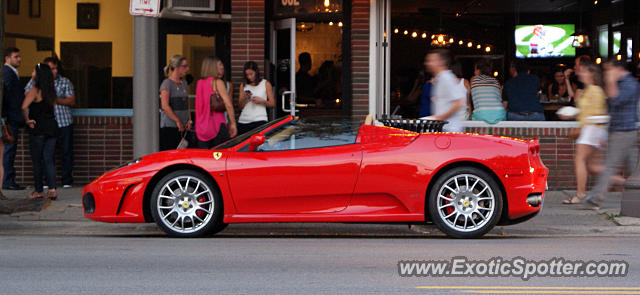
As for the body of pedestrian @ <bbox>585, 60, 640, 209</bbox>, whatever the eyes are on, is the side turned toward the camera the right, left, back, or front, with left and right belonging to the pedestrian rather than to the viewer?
left

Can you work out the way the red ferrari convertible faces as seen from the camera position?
facing to the left of the viewer

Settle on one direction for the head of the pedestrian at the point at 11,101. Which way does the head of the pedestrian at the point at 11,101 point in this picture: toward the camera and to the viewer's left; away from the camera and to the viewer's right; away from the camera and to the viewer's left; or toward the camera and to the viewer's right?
toward the camera and to the viewer's right

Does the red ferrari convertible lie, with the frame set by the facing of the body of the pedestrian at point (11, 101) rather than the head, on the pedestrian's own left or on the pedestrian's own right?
on the pedestrian's own right

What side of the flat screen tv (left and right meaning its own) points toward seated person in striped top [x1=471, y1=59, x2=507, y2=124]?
front

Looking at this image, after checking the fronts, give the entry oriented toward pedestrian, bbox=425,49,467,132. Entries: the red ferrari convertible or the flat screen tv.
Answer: the flat screen tv

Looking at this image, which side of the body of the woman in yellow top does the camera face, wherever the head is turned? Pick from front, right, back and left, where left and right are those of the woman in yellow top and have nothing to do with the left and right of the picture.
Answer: left

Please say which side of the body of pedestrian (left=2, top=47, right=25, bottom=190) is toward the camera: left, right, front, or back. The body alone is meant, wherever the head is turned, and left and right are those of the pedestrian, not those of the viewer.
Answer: right

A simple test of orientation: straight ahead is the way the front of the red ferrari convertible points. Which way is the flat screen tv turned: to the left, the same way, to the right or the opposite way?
to the left

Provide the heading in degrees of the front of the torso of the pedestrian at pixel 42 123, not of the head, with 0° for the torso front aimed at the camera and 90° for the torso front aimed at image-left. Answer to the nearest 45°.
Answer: approximately 135°

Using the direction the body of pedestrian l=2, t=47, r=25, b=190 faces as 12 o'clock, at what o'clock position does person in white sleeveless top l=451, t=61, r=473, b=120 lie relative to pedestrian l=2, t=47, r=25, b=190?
person in white sleeveless top l=451, t=61, r=473, b=120 is roughly at 12 o'clock from pedestrian l=2, t=47, r=25, b=190.

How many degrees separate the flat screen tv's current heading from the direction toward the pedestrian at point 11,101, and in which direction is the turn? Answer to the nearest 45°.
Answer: approximately 45° to its right
